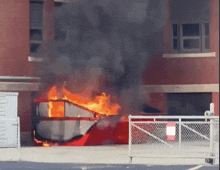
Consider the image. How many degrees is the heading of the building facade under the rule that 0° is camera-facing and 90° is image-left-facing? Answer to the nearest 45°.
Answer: approximately 0°
